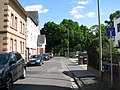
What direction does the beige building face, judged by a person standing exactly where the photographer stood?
facing the viewer and to the right of the viewer

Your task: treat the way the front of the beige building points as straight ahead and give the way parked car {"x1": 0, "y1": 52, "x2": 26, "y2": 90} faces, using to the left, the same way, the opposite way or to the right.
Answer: to the right

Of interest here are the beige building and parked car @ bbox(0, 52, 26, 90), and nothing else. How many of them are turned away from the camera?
0

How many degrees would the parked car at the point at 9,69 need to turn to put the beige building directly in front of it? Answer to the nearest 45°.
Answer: approximately 135° to its right

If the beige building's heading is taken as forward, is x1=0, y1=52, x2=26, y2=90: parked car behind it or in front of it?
in front

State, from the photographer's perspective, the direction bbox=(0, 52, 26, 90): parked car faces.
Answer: facing the viewer and to the left of the viewer
